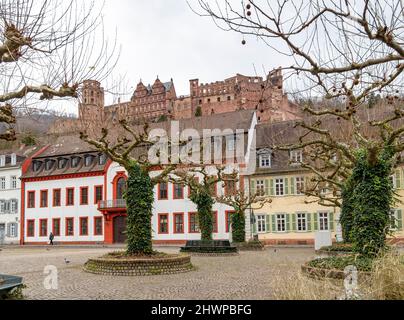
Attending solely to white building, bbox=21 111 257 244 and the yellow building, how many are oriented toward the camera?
2

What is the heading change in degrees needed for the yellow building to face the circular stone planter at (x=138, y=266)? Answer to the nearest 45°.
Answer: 0° — it already faces it

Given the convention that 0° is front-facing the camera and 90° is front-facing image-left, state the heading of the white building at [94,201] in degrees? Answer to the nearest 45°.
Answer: approximately 0°

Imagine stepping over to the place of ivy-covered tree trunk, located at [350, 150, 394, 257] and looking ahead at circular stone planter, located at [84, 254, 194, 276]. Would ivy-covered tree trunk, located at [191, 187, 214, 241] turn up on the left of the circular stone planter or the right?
right

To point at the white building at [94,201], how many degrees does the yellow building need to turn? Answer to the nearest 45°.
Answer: approximately 90° to its right

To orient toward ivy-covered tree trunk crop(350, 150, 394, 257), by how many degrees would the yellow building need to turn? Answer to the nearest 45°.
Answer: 0° — it already faces it
